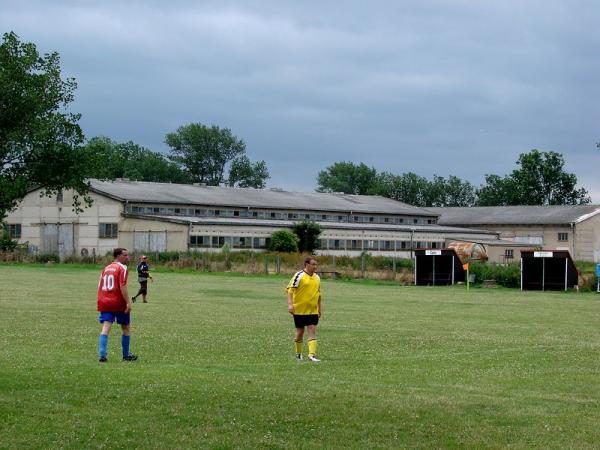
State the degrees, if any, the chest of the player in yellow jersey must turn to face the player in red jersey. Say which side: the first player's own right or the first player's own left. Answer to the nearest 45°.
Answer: approximately 135° to the first player's own right

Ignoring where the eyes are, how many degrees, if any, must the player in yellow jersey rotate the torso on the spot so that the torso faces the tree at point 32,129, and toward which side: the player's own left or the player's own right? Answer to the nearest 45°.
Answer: approximately 180°

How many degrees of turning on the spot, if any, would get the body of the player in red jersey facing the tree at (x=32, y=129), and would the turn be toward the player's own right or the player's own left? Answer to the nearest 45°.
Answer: approximately 45° to the player's own left

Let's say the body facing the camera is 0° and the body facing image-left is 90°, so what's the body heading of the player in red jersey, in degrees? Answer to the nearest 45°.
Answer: approximately 225°

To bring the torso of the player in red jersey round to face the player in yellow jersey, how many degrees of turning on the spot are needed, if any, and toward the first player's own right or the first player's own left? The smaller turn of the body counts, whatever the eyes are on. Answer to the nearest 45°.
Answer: approximately 45° to the first player's own right

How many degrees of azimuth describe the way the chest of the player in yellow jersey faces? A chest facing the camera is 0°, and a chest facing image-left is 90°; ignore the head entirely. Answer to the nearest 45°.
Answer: approximately 315°
